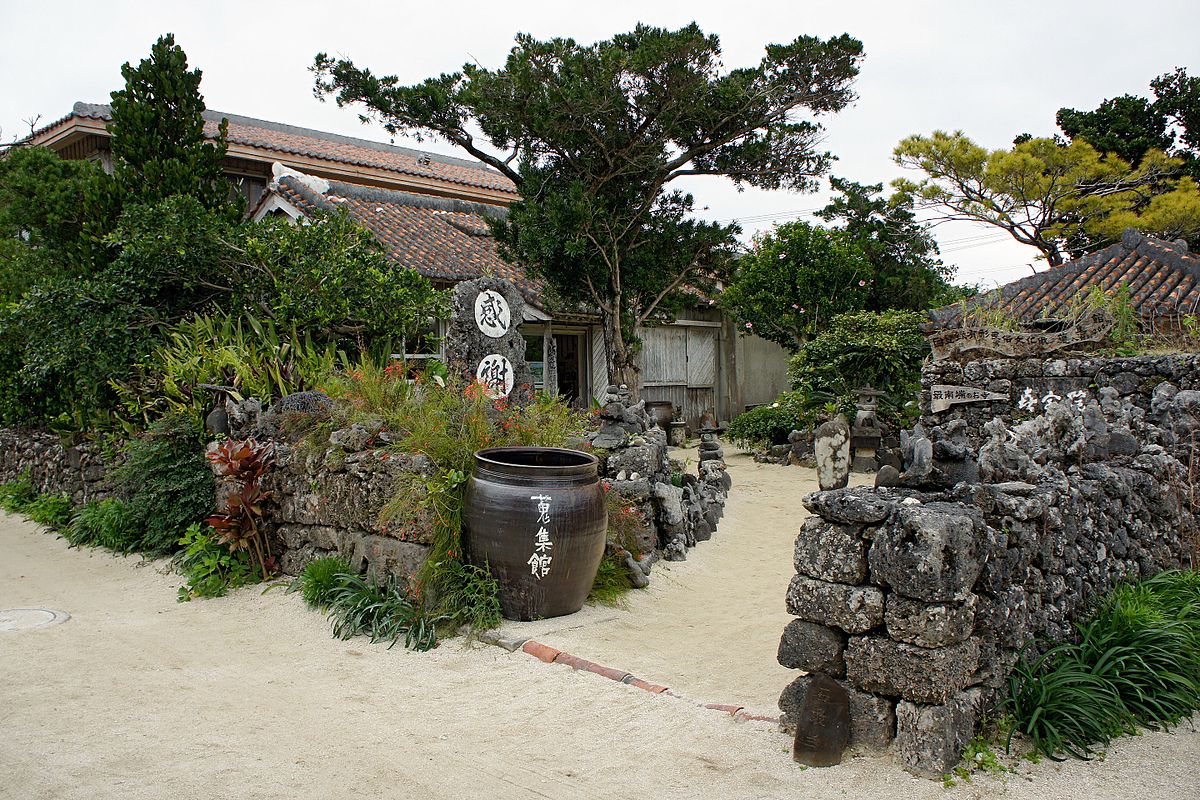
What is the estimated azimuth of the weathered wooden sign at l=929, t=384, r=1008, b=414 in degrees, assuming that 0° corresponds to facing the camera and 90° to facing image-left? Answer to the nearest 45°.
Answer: approximately 0°

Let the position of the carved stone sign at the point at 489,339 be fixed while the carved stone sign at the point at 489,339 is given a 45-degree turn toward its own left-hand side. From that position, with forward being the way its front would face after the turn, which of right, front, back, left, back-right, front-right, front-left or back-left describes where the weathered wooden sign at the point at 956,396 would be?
front-left

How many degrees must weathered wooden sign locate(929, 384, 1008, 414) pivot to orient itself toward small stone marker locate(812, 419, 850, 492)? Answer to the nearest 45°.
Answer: approximately 90° to its right

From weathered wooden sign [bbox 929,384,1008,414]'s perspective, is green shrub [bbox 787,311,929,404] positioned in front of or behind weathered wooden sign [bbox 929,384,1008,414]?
behind

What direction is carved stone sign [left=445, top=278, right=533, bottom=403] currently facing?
toward the camera

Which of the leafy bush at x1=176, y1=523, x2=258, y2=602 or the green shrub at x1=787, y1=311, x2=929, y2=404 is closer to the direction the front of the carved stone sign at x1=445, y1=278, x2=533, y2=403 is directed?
the leafy bush

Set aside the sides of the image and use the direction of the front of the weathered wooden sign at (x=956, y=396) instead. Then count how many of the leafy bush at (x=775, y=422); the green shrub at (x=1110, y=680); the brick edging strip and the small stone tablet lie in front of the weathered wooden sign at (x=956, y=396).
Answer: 3

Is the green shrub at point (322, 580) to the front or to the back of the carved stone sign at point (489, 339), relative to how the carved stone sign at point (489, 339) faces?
to the front

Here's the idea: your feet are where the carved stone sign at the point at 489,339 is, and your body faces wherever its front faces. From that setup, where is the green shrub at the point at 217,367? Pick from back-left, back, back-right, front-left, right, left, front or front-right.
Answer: right

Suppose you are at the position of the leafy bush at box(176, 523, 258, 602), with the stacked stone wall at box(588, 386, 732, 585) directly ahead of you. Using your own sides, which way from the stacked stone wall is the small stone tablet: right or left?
right

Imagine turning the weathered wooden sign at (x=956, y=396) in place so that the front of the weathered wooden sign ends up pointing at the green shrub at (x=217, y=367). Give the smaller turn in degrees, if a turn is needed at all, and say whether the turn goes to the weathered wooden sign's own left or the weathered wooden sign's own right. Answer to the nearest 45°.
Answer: approximately 45° to the weathered wooden sign's own right

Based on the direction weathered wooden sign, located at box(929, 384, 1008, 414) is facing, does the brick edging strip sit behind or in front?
in front

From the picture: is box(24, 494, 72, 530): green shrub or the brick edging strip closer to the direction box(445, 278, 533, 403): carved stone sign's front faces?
the brick edging strip

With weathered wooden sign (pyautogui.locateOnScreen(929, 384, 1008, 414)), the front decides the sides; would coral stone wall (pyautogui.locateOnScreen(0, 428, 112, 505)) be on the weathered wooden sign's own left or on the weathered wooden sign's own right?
on the weathered wooden sign's own right

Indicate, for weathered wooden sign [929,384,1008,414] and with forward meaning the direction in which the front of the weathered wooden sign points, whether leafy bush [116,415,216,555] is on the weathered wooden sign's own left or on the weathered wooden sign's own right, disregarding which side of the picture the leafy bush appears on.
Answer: on the weathered wooden sign's own right

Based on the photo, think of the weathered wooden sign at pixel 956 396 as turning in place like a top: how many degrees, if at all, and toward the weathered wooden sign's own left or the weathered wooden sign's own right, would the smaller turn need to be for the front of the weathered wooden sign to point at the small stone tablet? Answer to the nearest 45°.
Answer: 0° — it already faces it

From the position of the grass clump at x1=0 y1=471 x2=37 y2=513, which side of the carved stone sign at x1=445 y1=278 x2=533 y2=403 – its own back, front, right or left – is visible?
right
